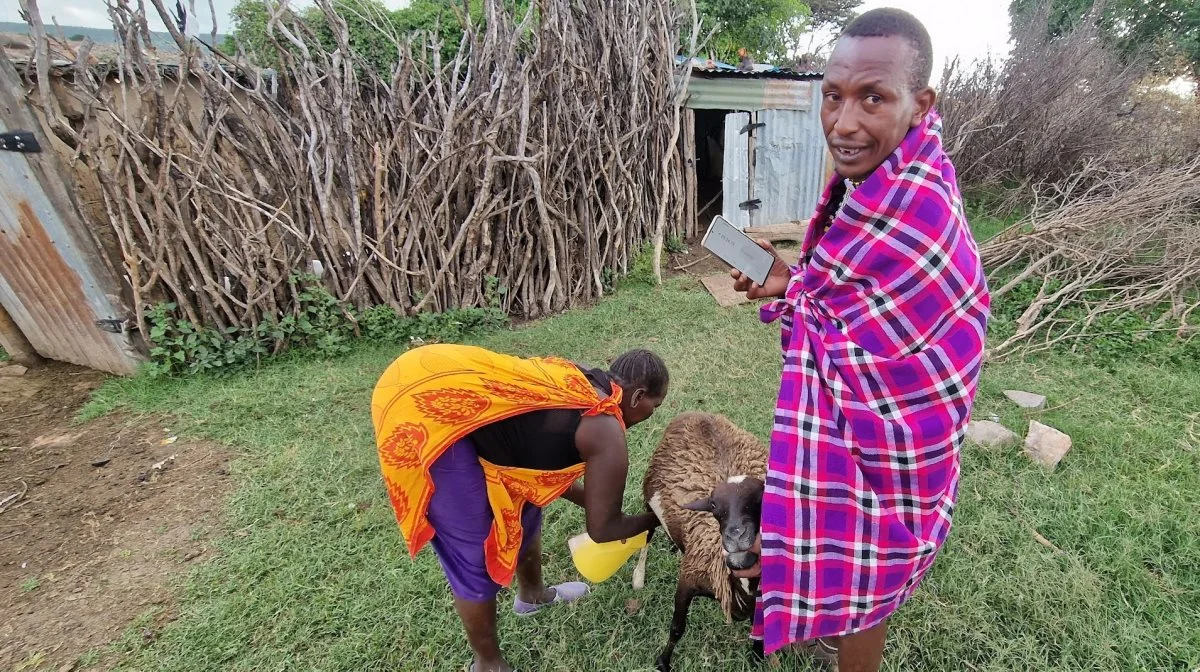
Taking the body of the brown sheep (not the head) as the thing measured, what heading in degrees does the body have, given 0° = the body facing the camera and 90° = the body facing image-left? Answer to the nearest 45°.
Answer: approximately 315°

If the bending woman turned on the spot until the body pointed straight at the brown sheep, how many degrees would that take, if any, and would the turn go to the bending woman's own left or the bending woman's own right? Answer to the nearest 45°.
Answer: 0° — they already face it

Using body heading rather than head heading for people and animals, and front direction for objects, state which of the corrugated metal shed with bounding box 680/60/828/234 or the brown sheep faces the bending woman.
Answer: the corrugated metal shed

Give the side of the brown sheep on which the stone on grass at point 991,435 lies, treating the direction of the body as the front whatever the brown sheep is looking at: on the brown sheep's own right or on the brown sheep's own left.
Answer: on the brown sheep's own left

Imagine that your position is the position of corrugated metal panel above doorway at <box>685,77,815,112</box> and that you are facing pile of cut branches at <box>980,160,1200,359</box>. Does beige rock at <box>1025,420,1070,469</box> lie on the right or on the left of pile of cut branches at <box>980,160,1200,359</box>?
right

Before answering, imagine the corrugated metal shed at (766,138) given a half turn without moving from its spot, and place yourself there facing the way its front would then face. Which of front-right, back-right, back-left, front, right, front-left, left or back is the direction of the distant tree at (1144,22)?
front-right

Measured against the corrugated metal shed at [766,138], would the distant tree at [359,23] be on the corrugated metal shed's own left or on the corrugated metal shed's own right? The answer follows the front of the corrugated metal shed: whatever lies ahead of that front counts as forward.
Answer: on the corrugated metal shed's own right

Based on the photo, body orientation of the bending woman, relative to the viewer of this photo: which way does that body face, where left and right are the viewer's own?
facing to the right of the viewer

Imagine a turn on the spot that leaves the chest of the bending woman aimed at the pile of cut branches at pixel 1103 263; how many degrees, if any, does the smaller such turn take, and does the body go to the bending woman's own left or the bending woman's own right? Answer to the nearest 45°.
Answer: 0° — they already face it

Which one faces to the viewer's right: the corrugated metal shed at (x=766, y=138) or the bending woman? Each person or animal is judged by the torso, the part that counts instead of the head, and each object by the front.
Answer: the bending woman

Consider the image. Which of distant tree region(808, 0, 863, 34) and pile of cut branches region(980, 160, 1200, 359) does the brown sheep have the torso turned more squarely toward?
the pile of cut branches

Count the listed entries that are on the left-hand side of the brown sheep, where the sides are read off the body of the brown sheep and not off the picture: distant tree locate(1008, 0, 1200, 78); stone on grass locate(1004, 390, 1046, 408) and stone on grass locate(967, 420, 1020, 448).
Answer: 3

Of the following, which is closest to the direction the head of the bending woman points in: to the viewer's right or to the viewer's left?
to the viewer's right
